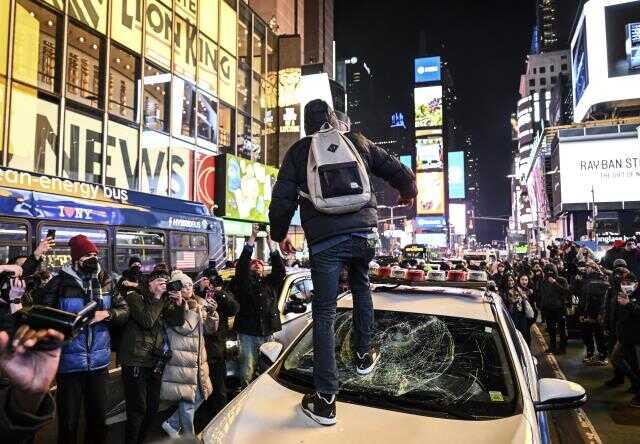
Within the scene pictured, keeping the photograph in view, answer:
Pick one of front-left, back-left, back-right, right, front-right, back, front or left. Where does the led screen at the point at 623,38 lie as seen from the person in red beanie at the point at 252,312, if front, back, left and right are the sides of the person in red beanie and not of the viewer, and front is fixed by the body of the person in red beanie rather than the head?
back-left

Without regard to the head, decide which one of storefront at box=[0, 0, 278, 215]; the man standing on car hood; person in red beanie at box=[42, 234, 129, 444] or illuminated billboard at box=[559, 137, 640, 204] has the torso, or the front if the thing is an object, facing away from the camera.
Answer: the man standing on car hood

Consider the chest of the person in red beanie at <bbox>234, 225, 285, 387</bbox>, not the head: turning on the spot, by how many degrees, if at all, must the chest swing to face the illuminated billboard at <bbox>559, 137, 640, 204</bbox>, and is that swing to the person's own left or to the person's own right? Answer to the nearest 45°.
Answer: approximately 135° to the person's own left

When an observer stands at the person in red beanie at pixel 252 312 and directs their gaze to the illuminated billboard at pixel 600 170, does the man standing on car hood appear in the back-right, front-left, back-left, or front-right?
back-right

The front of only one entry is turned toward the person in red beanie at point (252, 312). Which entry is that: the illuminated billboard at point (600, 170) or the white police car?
the illuminated billboard

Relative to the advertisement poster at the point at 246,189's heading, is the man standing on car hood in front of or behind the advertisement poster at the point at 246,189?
in front

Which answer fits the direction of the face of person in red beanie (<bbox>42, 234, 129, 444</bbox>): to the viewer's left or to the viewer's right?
to the viewer's right

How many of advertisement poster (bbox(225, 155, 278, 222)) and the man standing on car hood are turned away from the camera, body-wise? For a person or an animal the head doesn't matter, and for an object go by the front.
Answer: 1

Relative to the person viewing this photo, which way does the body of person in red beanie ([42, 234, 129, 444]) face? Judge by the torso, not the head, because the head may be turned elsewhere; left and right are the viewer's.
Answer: facing the viewer and to the right of the viewer

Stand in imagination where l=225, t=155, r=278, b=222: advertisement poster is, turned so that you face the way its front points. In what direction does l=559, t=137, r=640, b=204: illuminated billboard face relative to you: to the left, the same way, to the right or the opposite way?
to the right

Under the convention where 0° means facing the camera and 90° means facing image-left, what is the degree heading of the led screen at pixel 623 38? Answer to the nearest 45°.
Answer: approximately 45°

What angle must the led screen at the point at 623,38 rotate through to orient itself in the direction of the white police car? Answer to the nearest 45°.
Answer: approximately 45° to its left

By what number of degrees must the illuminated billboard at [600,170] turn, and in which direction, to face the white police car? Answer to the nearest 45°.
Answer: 0° — it already faces it

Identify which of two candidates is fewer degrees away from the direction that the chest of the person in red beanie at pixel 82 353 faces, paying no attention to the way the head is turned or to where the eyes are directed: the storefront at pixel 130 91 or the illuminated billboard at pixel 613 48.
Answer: the illuminated billboard

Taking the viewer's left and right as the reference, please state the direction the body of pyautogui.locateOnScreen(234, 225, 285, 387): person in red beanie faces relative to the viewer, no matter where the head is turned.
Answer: facing the viewer
